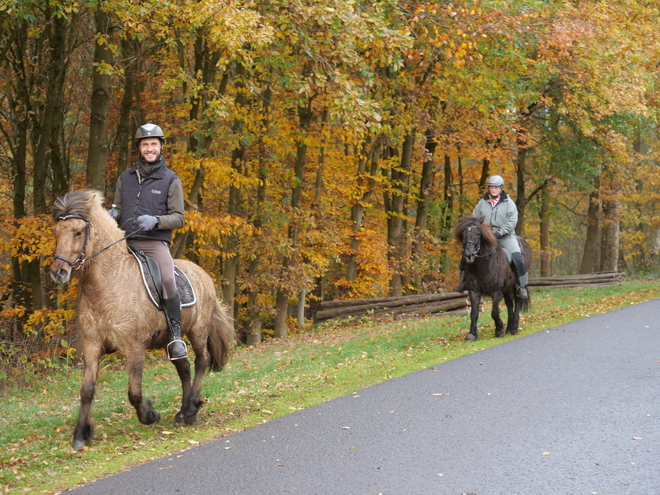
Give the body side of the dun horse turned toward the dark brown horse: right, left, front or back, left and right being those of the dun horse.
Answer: back

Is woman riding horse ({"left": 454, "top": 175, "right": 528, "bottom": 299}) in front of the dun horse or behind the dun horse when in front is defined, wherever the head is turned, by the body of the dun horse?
behind

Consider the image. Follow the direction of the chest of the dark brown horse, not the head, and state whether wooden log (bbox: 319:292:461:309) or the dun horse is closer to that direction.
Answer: the dun horse

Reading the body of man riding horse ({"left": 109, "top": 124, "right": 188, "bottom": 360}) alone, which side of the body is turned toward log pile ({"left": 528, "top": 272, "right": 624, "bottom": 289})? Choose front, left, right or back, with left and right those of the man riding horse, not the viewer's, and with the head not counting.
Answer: back

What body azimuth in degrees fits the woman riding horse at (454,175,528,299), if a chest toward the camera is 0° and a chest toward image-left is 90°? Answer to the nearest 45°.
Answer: approximately 45°

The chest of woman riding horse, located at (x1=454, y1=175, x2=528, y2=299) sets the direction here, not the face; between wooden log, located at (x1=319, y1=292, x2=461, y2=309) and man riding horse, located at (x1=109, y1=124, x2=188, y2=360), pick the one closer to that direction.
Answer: the man riding horse

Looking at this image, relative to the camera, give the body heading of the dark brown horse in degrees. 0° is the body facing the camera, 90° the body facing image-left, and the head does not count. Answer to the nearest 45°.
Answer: approximately 45°

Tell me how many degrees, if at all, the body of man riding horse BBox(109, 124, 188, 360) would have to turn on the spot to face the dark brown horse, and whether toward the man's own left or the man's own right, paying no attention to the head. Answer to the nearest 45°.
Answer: approximately 180°

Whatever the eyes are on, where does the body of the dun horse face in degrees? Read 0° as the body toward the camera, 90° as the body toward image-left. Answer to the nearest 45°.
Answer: approximately 45°

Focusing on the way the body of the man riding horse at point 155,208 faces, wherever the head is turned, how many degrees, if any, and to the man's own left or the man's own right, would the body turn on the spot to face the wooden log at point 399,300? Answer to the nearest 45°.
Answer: approximately 180°

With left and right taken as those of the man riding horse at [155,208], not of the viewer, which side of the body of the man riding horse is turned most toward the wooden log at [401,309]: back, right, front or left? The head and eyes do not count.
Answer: back
